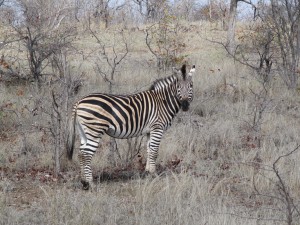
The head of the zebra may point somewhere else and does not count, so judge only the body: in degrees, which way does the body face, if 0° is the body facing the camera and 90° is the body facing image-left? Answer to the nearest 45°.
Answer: approximately 270°
